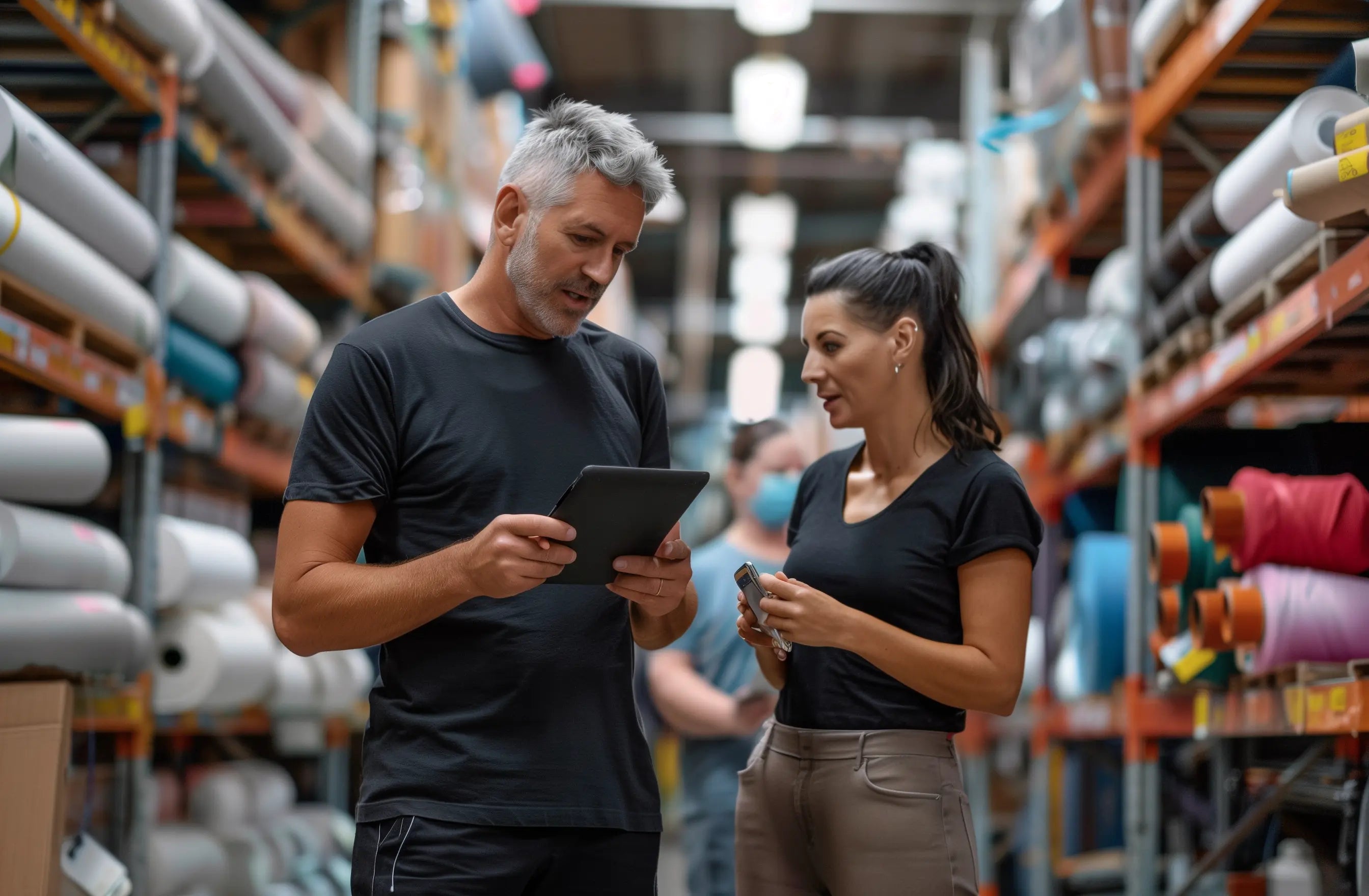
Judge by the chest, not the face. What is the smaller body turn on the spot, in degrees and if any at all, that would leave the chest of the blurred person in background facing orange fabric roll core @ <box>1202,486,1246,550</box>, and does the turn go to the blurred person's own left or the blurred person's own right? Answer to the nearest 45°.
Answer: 0° — they already face it

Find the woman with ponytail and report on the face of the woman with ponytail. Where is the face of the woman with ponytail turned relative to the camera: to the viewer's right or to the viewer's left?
to the viewer's left

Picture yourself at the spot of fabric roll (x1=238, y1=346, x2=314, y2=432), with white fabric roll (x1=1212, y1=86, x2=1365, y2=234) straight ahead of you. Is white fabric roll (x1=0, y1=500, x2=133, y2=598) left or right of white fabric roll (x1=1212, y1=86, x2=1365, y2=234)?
right

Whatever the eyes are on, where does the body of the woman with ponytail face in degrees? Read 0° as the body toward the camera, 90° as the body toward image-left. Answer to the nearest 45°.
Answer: approximately 45°

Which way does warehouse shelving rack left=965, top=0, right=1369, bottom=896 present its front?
to the viewer's left

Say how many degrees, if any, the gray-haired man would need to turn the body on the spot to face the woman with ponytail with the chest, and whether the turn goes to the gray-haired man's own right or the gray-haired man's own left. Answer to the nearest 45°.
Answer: approximately 45° to the gray-haired man's own left

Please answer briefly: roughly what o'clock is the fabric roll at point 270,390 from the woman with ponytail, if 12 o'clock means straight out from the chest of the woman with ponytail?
The fabric roll is roughly at 3 o'clock from the woman with ponytail.

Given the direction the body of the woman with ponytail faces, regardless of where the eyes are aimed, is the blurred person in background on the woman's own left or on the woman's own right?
on the woman's own right

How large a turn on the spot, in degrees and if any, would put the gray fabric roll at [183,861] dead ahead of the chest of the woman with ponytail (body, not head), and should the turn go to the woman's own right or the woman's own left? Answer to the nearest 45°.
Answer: approximately 90° to the woman's own right

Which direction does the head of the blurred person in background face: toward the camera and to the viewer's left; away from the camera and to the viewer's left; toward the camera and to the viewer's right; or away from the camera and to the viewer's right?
toward the camera and to the viewer's right

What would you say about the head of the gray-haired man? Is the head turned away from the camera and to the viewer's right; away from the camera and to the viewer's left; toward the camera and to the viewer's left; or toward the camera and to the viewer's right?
toward the camera and to the viewer's right

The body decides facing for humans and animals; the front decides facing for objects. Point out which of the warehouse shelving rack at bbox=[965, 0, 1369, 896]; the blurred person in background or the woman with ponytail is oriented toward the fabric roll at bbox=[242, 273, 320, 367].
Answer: the warehouse shelving rack

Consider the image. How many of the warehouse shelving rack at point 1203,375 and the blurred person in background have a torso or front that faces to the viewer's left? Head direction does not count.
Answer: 1

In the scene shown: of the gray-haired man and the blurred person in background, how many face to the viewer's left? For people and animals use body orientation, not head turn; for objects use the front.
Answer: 0

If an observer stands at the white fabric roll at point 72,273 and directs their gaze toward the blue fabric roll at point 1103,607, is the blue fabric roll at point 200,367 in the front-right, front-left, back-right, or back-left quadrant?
front-left
